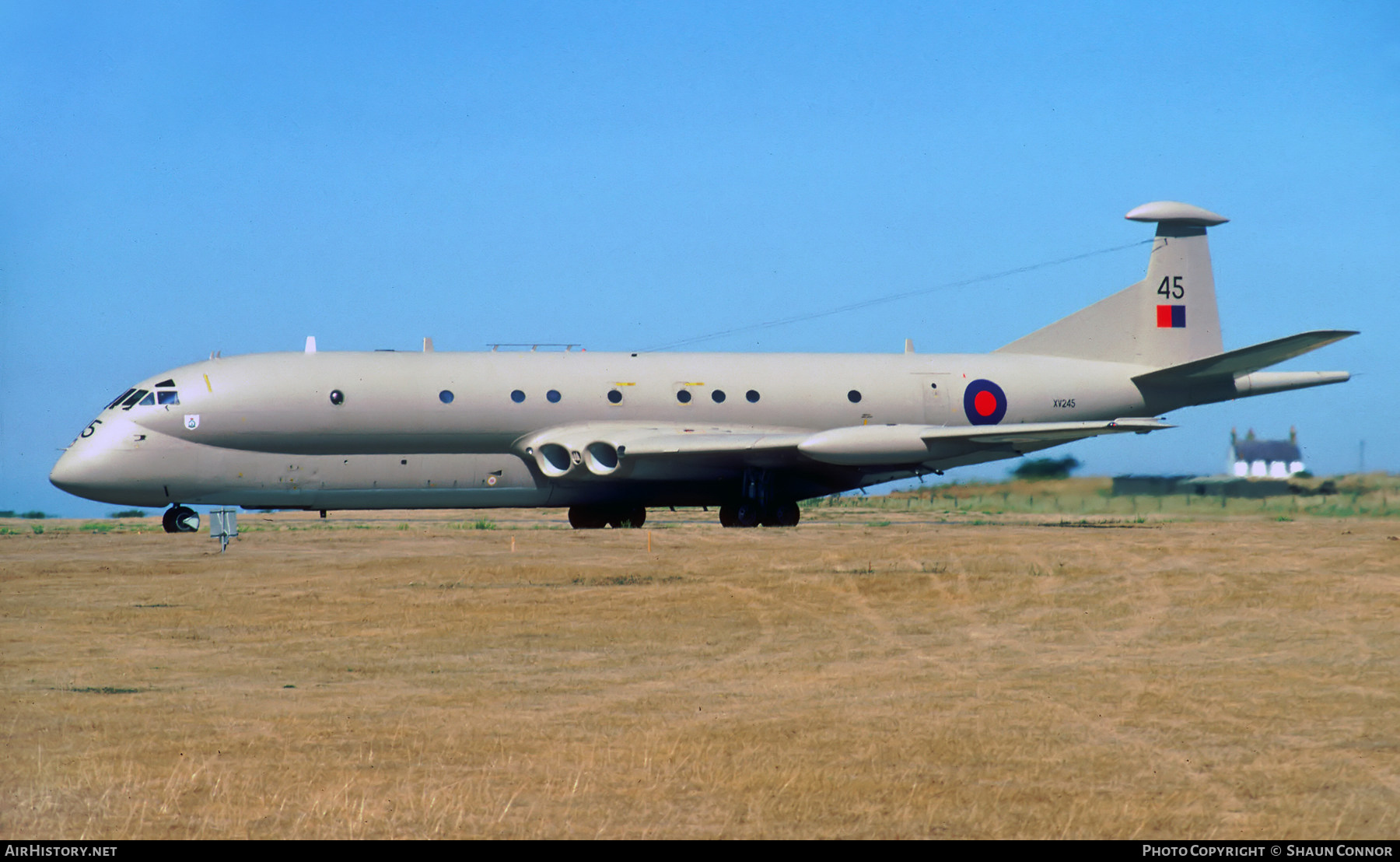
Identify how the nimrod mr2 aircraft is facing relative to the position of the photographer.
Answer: facing the viewer and to the left of the viewer

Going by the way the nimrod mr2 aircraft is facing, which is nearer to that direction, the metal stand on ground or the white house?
the metal stand on ground
